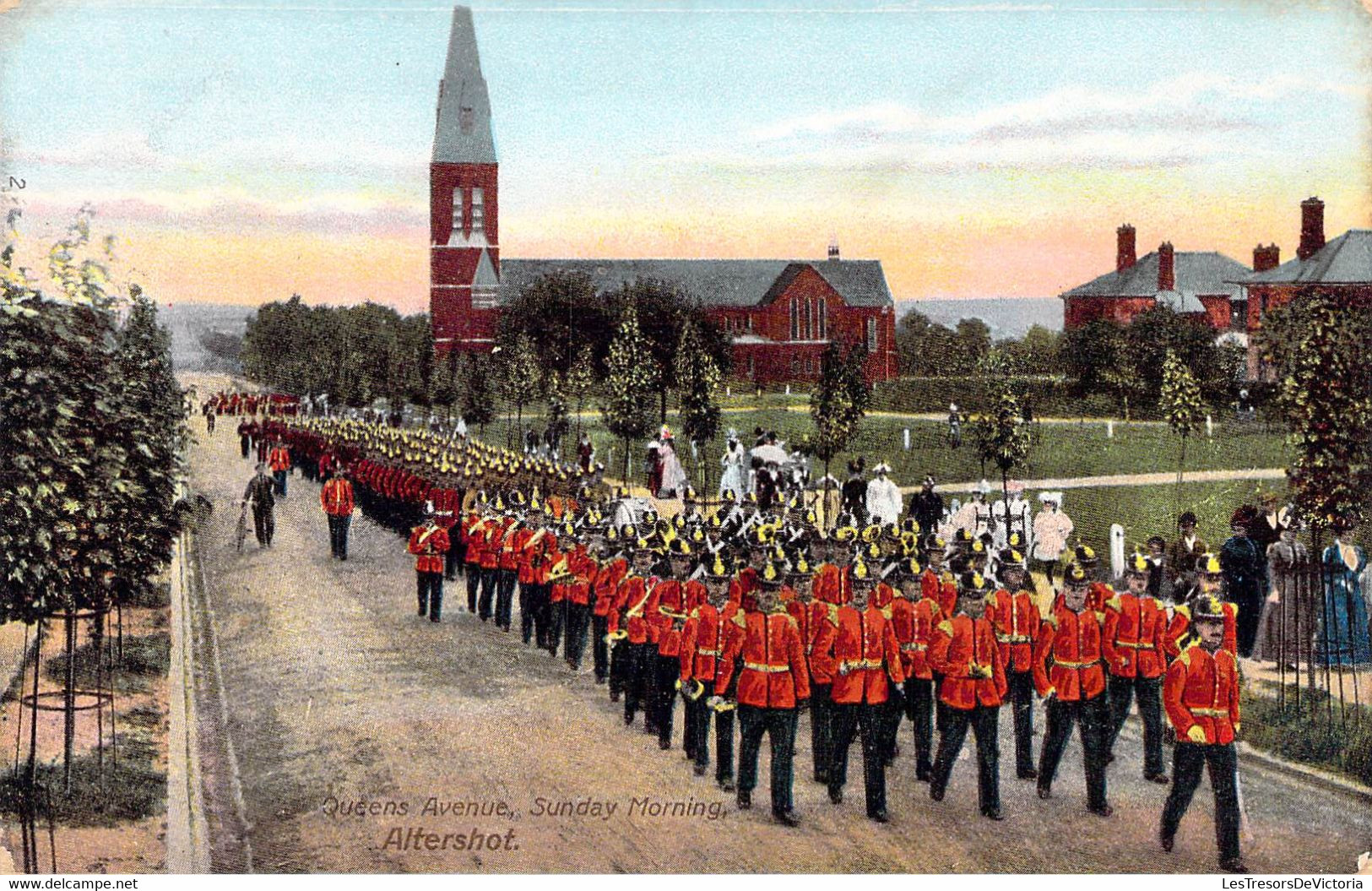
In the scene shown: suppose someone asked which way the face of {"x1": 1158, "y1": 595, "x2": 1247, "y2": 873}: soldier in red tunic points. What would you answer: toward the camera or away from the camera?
toward the camera

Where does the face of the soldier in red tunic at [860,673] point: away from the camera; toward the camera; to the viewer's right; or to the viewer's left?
toward the camera

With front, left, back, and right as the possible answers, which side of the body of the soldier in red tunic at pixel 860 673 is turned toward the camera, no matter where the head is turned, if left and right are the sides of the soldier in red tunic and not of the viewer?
front

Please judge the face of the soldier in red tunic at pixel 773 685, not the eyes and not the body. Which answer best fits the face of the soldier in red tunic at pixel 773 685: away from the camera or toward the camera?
toward the camera

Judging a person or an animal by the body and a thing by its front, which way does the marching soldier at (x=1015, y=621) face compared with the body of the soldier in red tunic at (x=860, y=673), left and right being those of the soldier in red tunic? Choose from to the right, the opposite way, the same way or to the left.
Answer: the same way

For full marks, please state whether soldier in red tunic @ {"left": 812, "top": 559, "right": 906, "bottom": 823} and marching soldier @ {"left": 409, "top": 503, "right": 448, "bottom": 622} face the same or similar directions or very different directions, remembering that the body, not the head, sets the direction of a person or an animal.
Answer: same or similar directions

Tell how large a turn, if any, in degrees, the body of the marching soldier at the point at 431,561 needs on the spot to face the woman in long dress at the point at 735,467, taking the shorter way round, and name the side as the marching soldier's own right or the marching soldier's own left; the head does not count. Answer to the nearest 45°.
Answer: approximately 135° to the marching soldier's own left

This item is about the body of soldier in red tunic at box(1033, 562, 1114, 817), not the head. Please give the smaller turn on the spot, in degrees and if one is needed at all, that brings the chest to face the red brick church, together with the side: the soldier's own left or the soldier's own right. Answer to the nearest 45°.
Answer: approximately 135° to the soldier's own right

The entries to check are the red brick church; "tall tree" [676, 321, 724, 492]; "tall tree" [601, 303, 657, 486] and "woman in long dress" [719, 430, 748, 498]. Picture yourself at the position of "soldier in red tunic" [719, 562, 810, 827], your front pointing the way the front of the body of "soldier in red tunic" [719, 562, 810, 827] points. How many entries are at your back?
4

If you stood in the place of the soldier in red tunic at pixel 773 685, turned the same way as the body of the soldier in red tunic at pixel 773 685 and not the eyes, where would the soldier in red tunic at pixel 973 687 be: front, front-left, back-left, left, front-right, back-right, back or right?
left

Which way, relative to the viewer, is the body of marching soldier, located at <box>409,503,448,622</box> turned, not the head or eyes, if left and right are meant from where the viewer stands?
facing the viewer

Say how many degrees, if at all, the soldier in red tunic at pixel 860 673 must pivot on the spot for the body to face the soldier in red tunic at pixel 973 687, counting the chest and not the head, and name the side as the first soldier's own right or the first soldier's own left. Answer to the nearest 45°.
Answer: approximately 90° to the first soldier's own left

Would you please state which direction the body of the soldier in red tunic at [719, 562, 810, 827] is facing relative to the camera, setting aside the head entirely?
toward the camera

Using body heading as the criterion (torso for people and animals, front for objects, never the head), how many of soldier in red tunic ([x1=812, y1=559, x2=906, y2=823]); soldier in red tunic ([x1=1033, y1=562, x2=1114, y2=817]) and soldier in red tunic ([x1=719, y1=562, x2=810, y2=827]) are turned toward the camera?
3
